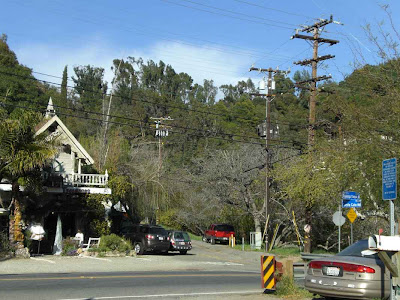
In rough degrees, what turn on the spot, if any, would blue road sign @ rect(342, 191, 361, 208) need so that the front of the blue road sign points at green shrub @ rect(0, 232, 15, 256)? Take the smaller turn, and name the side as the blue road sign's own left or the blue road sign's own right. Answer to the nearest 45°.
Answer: approximately 90° to the blue road sign's own right

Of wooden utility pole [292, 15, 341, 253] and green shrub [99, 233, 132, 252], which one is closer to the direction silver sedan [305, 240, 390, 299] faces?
the wooden utility pole

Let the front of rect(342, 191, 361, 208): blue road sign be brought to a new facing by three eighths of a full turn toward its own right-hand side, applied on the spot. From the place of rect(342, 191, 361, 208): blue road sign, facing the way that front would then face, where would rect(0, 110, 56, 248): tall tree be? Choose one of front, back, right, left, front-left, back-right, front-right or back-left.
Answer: front-left

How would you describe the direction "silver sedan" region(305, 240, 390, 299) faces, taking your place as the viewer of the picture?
facing away from the viewer and to the right of the viewer

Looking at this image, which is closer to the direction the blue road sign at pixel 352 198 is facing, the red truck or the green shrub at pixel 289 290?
the green shrub
